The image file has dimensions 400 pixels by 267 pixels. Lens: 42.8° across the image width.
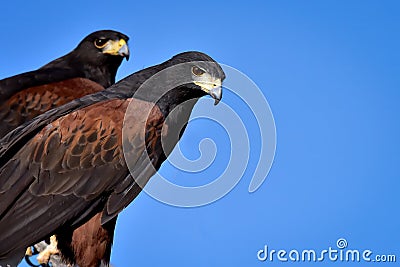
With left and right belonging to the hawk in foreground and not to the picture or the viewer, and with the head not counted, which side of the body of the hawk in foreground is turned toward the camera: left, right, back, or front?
right

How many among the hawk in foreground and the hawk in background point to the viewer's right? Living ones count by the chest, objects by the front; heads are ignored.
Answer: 2

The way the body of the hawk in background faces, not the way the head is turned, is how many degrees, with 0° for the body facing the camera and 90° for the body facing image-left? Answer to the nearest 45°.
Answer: approximately 270°
